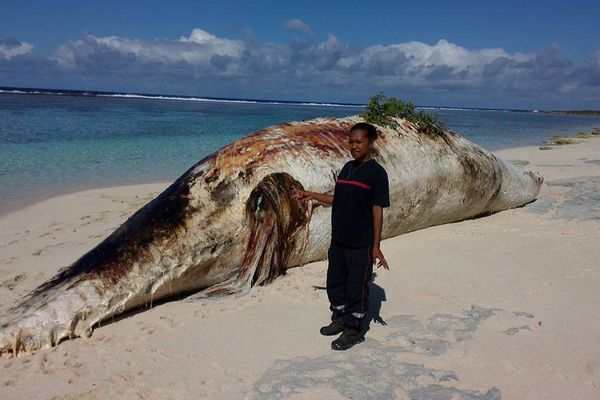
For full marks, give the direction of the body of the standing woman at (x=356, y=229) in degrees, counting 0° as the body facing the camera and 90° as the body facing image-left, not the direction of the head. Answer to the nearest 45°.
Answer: approximately 45°

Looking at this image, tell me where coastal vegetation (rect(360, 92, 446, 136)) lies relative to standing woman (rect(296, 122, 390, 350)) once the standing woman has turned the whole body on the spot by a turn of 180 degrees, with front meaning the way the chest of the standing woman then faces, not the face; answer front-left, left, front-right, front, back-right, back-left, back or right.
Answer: front-left
